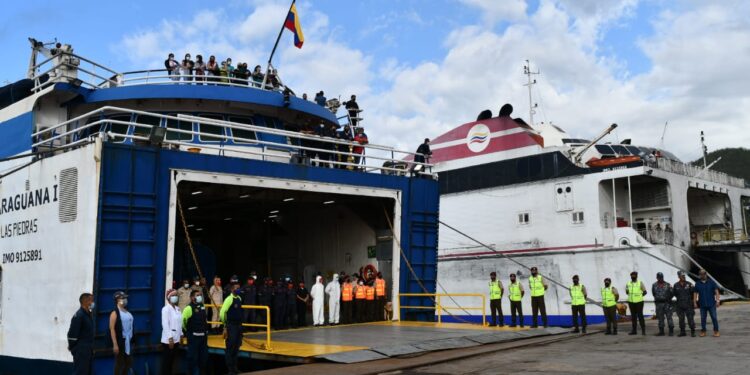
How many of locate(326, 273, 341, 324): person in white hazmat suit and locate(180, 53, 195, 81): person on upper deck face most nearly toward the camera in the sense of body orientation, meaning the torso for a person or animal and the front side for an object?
2

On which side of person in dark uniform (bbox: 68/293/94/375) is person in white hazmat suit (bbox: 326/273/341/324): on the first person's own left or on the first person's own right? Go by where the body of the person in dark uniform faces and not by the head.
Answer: on the first person's own left

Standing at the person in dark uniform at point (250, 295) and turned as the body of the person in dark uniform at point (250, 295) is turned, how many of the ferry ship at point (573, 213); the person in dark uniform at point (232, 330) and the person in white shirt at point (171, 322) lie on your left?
1

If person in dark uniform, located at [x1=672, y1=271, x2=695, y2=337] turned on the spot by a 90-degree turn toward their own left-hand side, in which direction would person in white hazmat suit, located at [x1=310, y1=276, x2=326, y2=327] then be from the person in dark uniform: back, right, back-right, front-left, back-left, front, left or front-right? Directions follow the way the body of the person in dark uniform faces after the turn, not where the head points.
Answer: back

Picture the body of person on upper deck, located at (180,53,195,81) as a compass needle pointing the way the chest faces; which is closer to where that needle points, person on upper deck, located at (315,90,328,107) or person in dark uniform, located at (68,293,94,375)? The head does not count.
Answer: the person in dark uniform

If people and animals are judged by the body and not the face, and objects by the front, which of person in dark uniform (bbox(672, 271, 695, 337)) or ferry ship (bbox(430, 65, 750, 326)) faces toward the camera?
the person in dark uniform

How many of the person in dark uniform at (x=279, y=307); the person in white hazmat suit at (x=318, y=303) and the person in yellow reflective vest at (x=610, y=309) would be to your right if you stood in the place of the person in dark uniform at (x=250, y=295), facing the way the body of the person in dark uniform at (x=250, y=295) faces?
0

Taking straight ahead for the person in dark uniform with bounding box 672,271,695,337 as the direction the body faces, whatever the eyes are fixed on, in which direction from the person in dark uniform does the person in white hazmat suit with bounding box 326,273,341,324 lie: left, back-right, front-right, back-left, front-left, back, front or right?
right

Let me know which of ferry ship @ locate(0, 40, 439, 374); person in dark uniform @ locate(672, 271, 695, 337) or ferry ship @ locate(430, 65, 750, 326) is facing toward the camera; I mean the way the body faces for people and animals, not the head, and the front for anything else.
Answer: the person in dark uniform

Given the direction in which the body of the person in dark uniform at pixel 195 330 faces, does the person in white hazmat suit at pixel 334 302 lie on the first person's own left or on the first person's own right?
on the first person's own left

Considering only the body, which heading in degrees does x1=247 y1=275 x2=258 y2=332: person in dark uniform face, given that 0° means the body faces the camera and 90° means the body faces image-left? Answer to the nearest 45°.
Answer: approximately 315°

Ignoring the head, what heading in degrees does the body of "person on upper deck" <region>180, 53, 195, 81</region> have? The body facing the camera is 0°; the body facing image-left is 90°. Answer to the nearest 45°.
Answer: approximately 0°

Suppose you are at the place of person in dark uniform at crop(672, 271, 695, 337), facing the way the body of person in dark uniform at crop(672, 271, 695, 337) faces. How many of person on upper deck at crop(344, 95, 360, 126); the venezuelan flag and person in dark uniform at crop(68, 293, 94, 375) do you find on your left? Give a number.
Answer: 0

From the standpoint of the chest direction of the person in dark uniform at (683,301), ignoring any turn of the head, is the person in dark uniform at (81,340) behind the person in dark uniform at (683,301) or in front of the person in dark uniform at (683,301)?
in front

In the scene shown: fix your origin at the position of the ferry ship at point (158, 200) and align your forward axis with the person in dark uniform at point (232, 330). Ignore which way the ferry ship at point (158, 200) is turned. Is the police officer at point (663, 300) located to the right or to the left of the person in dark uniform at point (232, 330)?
left

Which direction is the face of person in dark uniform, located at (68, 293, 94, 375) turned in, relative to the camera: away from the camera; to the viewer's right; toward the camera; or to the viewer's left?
to the viewer's right

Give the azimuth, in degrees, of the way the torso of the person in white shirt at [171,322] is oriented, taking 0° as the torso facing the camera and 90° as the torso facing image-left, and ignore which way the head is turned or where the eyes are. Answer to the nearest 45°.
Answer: approximately 315°
